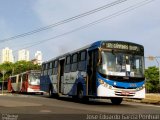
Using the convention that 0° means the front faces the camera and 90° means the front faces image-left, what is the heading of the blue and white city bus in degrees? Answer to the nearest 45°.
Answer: approximately 315°
